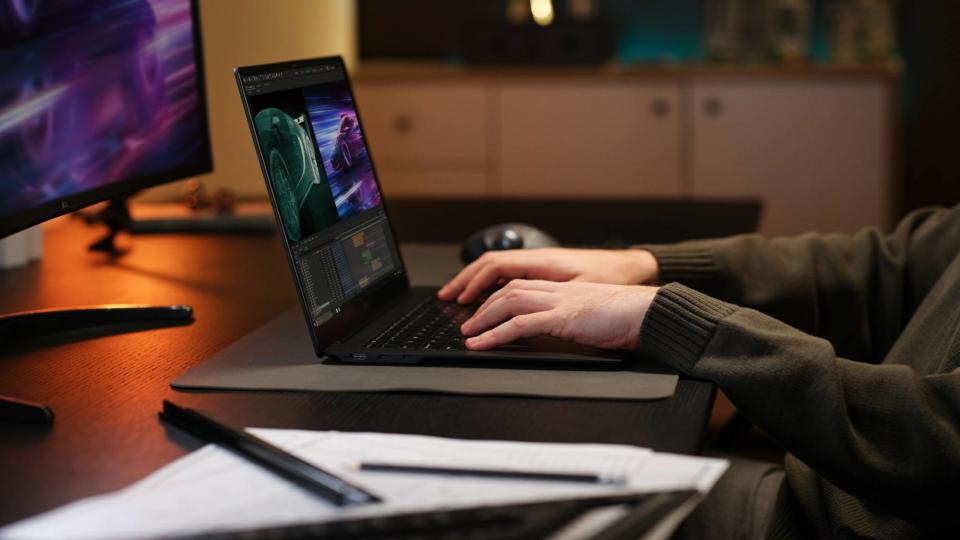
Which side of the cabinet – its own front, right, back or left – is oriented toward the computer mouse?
front

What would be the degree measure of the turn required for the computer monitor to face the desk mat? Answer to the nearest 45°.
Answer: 0° — it already faces it

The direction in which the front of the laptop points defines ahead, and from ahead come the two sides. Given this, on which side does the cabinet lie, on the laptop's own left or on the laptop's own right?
on the laptop's own left

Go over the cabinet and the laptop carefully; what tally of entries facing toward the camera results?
1

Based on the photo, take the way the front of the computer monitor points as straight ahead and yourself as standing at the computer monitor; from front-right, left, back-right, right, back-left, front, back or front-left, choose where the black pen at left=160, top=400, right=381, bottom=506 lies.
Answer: front-right

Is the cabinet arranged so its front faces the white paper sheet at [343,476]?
yes

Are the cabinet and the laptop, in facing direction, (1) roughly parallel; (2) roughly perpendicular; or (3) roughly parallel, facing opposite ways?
roughly perpendicular

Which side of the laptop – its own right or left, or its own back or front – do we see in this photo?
right

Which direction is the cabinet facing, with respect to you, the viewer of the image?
facing the viewer
